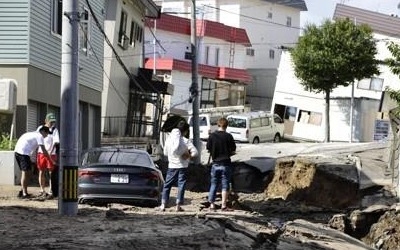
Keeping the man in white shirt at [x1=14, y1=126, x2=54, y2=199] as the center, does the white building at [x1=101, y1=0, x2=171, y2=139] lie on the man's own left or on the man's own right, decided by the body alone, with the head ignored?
on the man's own left

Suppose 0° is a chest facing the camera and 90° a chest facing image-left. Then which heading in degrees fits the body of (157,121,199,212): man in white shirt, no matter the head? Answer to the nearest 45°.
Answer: approximately 225°

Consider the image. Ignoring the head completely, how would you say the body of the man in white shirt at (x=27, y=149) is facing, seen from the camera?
to the viewer's right

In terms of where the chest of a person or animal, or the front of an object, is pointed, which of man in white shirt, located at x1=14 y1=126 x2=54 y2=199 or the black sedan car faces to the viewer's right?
the man in white shirt

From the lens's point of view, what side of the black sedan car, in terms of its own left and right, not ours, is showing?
back

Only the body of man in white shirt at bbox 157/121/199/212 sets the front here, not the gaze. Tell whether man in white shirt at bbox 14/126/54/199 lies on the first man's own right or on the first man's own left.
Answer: on the first man's own left

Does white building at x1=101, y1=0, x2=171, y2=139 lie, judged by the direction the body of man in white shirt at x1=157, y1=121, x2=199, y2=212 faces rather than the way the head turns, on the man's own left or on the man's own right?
on the man's own left

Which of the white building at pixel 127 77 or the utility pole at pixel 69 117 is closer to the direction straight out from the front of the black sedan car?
the white building

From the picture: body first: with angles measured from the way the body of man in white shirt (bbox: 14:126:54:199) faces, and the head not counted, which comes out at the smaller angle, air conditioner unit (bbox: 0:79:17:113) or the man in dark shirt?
the man in dark shirt
